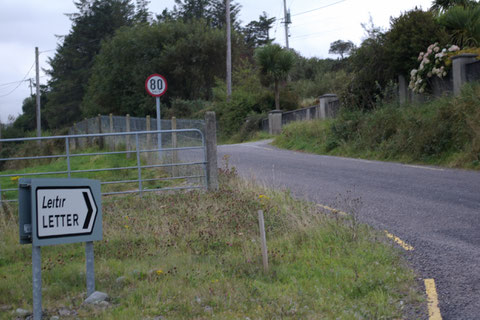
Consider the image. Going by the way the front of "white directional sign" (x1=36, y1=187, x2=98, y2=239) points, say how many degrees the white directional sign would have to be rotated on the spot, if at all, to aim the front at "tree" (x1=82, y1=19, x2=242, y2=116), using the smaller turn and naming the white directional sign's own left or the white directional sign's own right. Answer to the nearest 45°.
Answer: approximately 135° to the white directional sign's own left

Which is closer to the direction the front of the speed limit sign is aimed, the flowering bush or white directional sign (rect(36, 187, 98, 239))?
the white directional sign

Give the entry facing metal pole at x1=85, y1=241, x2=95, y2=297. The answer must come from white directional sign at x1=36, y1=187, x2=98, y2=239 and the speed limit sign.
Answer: the speed limit sign

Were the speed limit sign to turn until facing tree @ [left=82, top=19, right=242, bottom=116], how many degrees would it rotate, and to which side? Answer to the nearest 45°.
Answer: approximately 180°

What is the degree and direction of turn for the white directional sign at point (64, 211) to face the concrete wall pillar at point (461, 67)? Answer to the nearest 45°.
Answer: approximately 90° to its left

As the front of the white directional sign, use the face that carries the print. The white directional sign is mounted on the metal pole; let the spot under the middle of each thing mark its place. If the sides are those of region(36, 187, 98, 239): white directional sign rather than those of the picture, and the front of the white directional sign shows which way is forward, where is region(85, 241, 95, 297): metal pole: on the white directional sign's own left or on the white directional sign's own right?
on the white directional sign's own left

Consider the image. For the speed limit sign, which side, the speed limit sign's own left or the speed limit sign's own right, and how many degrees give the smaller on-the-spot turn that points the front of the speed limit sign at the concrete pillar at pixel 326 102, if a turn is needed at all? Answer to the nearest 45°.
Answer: approximately 135° to the speed limit sign's own left

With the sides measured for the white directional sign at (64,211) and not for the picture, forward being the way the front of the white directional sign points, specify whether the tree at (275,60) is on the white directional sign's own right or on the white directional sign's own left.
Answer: on the white directional sign's own left

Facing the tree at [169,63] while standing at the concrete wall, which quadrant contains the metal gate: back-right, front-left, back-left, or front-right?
back-left

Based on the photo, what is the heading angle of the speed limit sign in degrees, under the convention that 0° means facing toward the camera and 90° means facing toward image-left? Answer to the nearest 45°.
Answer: approximately 0°

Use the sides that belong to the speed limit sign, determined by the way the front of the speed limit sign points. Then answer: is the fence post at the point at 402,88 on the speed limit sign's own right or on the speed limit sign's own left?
on the speed limit sign's own left

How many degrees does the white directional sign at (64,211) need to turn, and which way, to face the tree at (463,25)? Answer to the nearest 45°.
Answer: approximately 90° to its left

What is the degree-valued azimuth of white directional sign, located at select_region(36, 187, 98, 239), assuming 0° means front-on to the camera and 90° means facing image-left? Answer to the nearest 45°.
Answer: approximately 315°
